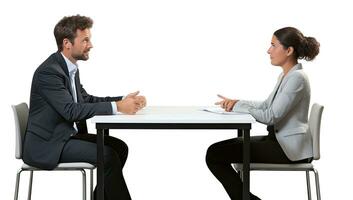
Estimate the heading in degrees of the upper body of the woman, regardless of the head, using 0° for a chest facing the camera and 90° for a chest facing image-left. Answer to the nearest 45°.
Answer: approximately 90°

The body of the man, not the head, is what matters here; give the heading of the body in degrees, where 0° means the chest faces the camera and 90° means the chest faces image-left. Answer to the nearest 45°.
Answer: approximately 270°

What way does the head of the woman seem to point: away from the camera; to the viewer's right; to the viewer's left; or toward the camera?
to the viewer's left

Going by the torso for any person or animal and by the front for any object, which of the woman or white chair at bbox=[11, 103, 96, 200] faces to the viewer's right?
the white chair

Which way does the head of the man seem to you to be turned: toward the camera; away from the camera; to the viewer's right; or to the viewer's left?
to the viewer's right

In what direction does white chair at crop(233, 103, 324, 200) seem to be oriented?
to the viewer's left

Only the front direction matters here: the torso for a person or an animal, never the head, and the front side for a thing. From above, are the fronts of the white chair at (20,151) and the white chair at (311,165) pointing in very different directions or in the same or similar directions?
very different directions

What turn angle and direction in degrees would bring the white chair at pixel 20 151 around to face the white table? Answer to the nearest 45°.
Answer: approximately 45° to its right

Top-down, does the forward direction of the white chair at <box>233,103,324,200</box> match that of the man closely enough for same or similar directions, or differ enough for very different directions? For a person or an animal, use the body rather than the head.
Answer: very different directions

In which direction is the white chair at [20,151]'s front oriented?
to the viewer's right
